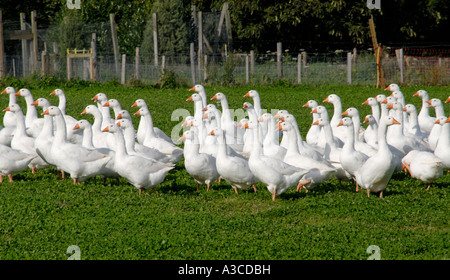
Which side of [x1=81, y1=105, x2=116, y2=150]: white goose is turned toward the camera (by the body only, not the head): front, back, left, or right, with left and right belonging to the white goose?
left

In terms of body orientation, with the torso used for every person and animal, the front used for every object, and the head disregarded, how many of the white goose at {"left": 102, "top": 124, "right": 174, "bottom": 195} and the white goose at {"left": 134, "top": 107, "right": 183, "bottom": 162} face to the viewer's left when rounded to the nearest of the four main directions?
2

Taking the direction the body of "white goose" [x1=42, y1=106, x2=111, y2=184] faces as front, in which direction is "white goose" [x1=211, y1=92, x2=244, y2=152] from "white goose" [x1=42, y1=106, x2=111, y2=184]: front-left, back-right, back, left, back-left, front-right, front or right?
back-right

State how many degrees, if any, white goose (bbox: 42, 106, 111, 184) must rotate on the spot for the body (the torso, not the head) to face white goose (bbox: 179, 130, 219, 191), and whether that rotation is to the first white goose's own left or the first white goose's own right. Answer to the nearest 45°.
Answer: approximately 180°

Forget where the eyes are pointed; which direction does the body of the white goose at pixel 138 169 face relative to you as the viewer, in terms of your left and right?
facing to the left of the viewer

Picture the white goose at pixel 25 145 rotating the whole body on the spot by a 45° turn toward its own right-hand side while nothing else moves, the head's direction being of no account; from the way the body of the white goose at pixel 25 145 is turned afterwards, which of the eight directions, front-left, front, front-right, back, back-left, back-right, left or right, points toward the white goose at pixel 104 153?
back

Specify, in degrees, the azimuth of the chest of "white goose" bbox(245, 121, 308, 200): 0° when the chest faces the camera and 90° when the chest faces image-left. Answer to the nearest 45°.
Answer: approximately 90°

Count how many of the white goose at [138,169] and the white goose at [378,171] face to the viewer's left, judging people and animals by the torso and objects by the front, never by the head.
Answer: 1

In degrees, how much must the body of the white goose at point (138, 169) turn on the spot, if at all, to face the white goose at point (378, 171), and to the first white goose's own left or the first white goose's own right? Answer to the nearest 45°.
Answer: approximately 180°

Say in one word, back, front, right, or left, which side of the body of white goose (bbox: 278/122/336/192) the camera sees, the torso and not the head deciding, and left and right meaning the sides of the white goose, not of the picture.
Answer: left

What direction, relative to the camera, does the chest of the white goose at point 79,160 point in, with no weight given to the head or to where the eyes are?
to the viewer's left

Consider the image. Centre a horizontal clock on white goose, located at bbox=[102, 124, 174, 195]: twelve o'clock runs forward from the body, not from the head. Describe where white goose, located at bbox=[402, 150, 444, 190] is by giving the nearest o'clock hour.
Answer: white goose, located at bbox=[402, 150, 444, 190] is roughly at 6 o'clock from white goose, located at bbox=[102, 124, 174, 195].

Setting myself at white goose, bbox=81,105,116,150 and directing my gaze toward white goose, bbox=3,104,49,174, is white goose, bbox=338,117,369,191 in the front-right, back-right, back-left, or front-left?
back-left

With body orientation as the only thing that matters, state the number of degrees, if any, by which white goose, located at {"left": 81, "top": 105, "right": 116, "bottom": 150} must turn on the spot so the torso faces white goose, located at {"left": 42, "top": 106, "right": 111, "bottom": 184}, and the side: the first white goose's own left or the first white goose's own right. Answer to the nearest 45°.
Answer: approximately 90° to the first white goose's own left

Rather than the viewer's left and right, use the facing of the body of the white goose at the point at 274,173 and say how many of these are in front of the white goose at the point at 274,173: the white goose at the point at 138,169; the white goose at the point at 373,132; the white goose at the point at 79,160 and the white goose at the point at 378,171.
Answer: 2
